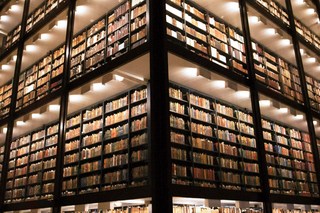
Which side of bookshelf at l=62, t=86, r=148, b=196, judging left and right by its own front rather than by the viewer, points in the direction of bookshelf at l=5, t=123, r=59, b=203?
right

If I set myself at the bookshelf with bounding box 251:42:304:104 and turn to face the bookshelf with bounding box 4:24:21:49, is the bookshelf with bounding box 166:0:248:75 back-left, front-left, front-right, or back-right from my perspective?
front-left

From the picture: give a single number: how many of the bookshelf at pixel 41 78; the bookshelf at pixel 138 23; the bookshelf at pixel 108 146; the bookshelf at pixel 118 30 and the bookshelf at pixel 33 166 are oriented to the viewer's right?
0

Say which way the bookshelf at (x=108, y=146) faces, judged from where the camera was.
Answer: facing the viewer and to the left of the viewer

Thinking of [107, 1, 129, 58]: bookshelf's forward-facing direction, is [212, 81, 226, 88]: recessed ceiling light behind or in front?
behind

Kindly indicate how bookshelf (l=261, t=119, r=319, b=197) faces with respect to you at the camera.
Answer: facing the viewer and to the right of the viewer

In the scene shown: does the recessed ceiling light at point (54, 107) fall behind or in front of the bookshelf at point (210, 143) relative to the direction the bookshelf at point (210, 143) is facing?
behind

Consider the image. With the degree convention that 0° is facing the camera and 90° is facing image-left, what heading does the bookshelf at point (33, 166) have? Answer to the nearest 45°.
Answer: approximately 45°

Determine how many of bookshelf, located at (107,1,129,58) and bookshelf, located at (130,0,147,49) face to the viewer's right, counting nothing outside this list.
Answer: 0

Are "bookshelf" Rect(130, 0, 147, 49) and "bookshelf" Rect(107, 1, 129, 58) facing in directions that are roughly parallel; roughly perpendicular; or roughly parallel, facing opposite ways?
roughly parallel

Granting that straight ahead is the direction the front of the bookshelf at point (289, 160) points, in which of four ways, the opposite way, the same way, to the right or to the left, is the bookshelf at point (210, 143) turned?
the same way

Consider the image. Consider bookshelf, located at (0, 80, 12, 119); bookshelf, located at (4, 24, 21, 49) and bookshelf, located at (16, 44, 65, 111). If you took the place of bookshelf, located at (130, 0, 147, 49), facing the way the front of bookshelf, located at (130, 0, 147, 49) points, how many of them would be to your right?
3

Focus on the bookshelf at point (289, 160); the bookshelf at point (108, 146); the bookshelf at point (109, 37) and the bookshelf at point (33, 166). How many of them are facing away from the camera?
0

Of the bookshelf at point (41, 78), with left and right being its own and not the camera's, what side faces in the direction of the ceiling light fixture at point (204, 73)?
left

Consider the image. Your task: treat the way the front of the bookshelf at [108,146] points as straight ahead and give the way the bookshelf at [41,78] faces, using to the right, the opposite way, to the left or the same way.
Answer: the same way

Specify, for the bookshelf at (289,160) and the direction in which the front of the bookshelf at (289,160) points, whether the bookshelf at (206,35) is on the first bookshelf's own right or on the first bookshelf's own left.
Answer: on the first bookshelf's own right
